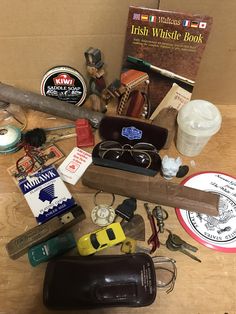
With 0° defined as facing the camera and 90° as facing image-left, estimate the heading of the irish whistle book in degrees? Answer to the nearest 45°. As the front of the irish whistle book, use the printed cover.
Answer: approximately 0°

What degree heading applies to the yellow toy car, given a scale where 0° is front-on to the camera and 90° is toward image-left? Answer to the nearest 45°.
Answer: approximately 45°
